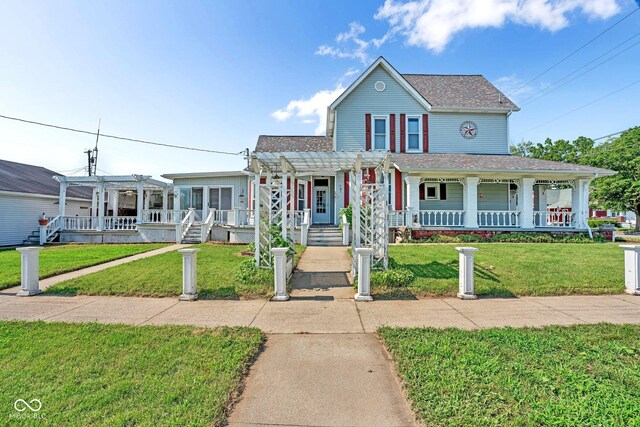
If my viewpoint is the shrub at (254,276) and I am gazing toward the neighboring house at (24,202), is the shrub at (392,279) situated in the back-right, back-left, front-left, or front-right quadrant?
back-right

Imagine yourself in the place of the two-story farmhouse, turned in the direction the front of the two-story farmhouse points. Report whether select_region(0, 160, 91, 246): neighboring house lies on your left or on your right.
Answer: on your right

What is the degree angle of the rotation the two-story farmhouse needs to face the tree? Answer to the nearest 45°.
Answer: approximately 135° to its left

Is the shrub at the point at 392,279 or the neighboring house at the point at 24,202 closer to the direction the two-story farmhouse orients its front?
the shrub

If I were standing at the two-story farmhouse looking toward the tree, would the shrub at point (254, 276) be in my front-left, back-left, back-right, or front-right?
back-right

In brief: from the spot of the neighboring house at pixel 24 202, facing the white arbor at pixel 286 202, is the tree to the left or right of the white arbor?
left

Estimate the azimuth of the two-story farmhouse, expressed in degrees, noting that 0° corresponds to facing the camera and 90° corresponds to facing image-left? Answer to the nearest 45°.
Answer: approximately 0°

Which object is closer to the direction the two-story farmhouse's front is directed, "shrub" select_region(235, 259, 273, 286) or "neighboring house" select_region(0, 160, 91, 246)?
the shrub

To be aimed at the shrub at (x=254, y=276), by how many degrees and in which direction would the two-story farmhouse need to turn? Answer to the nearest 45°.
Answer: approximately 45° to its right

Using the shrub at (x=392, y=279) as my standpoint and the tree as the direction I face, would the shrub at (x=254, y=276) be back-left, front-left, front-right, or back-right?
back-left

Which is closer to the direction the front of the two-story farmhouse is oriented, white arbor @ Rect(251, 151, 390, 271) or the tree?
the white arbor

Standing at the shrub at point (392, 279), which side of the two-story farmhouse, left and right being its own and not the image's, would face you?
front

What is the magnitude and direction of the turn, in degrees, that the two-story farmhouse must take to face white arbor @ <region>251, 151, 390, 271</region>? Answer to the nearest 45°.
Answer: approximately 45° to its right

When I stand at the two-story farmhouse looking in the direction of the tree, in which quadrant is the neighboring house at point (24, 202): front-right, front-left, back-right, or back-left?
back-left
